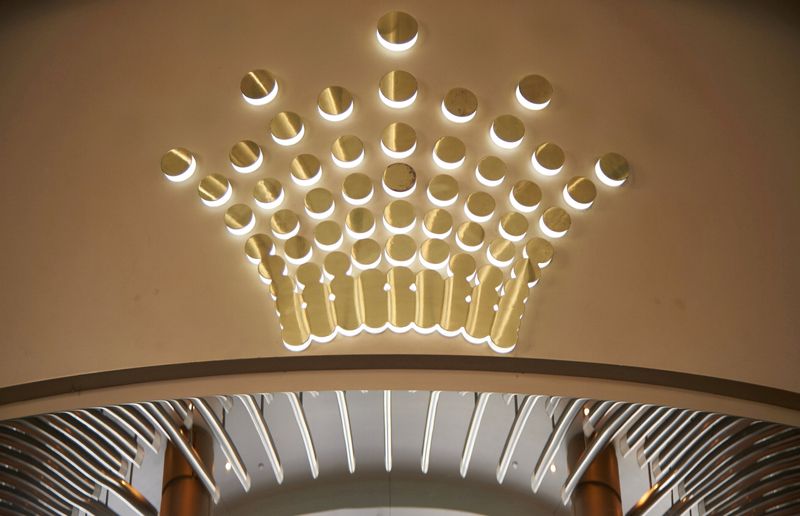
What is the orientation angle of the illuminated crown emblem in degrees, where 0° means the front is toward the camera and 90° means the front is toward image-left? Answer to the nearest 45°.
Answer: approximately 0°

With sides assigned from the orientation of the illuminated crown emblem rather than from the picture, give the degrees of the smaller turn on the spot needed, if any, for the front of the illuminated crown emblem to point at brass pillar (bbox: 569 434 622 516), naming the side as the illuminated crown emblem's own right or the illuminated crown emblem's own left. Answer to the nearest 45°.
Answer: approximately 135° to the illuminated crown emblem's own left

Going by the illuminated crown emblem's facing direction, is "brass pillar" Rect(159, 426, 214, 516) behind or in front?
behind
